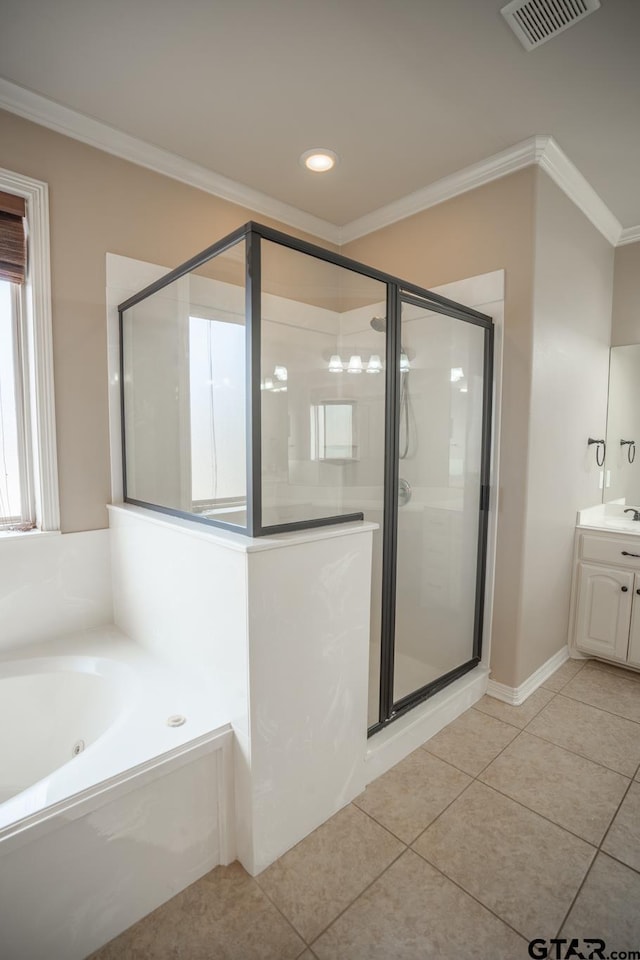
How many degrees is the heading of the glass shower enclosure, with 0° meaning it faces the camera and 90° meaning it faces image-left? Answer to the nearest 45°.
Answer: approximately 315°

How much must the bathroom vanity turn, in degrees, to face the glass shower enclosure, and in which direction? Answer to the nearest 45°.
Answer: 0° — it already faces it

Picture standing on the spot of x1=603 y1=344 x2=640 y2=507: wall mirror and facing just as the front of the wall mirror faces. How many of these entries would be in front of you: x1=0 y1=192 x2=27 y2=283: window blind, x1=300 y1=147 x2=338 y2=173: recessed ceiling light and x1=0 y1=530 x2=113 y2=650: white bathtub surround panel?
3

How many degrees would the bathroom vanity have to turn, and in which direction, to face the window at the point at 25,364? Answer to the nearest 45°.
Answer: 0° — it already faces it

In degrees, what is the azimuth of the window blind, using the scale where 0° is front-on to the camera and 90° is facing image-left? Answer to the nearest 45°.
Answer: approximately 315°

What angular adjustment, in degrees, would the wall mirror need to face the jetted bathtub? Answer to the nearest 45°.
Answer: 0° — it already faces it

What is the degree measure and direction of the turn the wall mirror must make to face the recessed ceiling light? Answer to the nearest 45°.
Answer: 0° — it already faces it

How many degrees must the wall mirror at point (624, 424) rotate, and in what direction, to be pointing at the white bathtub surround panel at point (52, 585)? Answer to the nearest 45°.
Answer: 0° — it already faces it
